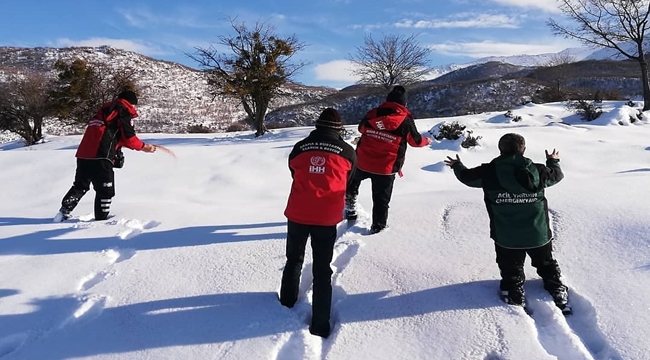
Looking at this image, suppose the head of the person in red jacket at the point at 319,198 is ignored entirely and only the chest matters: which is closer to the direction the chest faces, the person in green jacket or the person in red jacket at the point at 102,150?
the person in red jacket

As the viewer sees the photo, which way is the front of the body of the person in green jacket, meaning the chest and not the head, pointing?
away from the camera

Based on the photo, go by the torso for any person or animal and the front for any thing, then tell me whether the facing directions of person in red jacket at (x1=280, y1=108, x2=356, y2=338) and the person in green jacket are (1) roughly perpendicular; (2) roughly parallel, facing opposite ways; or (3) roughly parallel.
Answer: roughly parallel

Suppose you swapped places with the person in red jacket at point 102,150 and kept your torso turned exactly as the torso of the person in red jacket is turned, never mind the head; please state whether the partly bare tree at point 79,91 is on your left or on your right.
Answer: on your left

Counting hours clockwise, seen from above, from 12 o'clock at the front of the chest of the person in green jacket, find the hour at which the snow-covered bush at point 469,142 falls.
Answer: The snow-covered bush is roughly at 12 o'clock from the person in green jacket.

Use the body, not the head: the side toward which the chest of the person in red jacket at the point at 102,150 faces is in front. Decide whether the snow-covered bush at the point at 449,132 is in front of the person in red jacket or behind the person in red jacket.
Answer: in front

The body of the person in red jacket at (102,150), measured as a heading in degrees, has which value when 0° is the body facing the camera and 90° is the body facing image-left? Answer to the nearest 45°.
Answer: approximately 225°

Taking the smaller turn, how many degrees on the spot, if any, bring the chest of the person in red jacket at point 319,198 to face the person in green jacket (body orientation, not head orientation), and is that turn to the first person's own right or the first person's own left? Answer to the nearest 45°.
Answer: approximately 90° to the first person's own right

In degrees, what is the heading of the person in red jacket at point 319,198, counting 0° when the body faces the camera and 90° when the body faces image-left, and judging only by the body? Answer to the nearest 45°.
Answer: approximately 180°

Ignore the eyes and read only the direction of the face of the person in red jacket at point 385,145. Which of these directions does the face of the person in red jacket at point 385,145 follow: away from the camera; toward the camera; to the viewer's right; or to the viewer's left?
away from the camera

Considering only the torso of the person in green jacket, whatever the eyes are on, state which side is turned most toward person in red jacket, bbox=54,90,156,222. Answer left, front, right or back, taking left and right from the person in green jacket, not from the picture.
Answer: left
